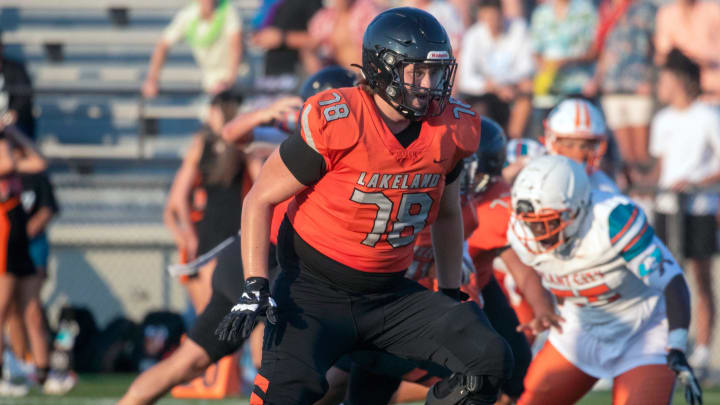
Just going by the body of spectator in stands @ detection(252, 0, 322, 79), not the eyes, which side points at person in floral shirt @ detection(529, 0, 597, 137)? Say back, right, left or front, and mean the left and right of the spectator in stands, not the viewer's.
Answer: left

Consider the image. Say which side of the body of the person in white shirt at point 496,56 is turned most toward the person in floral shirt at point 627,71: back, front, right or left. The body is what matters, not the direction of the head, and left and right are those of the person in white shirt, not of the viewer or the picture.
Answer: left

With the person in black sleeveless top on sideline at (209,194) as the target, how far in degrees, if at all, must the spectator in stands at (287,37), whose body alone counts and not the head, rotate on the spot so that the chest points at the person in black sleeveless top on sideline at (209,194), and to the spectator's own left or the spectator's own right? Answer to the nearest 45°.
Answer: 0° — they already face them

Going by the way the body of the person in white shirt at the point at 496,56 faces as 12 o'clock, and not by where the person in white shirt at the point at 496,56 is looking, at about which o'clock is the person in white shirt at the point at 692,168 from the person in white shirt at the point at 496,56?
the person in white shirt at the point at 692,168 is roughly at 10 o'clock from the person in white shirt at the point at 496,56.

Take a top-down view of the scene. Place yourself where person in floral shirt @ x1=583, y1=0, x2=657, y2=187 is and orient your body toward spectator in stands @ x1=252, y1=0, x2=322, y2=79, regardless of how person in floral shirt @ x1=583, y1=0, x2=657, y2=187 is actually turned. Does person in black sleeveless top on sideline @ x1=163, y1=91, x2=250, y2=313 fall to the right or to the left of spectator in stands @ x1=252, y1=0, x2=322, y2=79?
left

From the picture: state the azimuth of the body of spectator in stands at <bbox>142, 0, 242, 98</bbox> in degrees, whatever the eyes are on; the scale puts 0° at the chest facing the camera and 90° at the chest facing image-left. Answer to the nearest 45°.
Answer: approximately 0°

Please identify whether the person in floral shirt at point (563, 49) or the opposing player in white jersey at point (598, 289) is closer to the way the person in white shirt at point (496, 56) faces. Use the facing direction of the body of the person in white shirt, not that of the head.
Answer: the opposing player in white jersey

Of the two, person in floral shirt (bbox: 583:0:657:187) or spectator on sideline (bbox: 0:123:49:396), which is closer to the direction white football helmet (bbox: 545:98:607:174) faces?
the spectator on sideline

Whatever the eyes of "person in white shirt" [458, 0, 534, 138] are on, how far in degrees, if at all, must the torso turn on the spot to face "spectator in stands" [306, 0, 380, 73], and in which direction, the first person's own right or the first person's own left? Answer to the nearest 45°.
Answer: approximately 90° to the first person's own right
